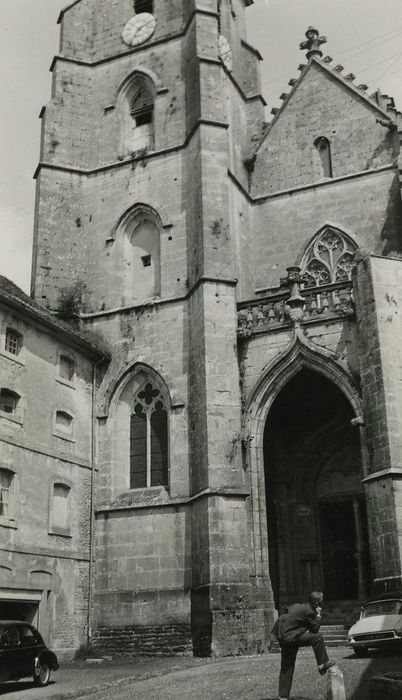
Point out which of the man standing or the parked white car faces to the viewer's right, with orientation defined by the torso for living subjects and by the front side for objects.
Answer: the man standing

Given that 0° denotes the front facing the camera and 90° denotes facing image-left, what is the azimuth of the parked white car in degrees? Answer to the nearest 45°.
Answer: approximately 45°

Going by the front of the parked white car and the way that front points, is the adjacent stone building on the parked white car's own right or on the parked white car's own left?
on the parked white car's own right

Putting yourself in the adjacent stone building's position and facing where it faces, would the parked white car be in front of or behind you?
in front

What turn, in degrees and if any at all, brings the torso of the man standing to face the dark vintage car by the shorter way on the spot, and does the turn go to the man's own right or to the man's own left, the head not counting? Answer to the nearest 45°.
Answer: approximately 135° to the man's own left

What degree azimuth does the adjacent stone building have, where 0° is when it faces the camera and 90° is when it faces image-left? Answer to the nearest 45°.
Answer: approximately 315°

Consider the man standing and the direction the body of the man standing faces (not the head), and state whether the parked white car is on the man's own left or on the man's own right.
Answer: on the man's own left

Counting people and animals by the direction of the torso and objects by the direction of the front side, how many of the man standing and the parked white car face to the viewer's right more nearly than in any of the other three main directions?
1

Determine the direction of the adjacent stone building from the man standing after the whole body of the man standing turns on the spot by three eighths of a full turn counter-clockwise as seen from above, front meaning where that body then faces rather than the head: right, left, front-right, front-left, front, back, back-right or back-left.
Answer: front

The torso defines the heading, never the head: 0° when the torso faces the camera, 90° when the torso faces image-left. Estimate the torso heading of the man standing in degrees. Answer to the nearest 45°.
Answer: approximately 270°

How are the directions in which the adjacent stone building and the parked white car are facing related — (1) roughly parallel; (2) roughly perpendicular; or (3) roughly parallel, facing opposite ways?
roughly perpendicular

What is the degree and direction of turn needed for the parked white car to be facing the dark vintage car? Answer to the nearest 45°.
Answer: approximately 45° to its right

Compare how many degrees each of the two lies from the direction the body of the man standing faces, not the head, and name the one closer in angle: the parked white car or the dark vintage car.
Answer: the parked white car
